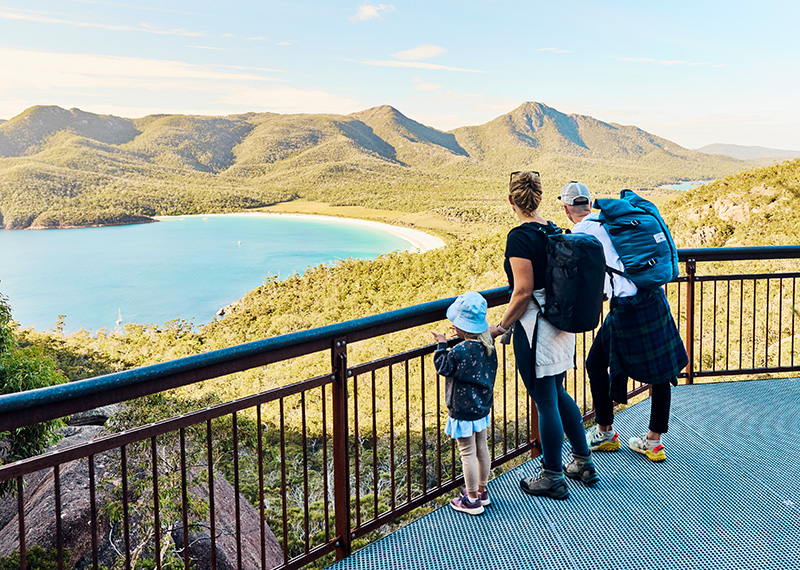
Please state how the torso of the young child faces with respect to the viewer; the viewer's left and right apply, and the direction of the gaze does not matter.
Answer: facing away from the viewer and to the left of the viewer

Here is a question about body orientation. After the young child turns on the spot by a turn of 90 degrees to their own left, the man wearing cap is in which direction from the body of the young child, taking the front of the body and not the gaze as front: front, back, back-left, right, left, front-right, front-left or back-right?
back

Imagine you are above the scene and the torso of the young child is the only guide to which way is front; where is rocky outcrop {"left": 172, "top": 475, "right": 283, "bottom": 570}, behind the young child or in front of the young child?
in front

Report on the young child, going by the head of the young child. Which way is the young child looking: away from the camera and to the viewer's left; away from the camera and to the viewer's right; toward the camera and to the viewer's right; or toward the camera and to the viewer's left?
away from the camera and to the viewer's left

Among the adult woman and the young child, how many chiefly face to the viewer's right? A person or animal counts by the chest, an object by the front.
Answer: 0

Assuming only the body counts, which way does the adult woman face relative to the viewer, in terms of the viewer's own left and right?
facing away from the viewer and to the left of the viewer
